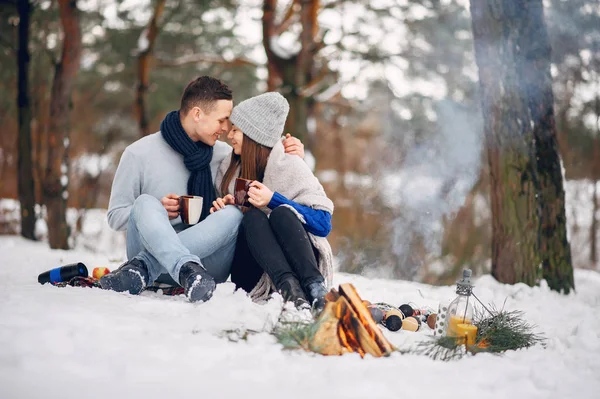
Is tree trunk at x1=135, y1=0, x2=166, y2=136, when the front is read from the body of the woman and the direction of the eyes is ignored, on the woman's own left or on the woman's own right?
on the woman's own right

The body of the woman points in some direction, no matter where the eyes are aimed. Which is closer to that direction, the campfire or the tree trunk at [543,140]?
the campfire

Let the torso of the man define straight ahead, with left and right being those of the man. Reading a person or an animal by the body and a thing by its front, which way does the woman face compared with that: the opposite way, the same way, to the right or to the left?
to the right

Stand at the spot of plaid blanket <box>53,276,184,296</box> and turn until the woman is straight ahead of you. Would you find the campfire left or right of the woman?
right

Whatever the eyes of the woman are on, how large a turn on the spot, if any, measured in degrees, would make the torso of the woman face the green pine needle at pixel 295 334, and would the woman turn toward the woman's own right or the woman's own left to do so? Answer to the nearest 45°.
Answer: approximately 45° to the woman's own left

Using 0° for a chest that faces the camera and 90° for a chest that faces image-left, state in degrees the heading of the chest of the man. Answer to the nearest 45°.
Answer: approximately 315°

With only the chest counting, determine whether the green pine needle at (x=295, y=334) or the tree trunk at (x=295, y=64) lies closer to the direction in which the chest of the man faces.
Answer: the green pine needle

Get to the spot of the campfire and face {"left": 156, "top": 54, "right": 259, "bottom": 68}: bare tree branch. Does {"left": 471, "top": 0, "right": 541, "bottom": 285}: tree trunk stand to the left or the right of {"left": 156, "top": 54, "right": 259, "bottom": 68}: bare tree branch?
right

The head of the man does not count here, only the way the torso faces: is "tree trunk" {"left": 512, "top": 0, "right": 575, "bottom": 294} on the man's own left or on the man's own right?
on the man's own left

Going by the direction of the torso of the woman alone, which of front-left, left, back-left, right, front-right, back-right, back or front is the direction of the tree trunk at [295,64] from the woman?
back-right

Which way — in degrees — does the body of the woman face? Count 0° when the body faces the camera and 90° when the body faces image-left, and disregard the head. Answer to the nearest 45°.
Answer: approximately 45°

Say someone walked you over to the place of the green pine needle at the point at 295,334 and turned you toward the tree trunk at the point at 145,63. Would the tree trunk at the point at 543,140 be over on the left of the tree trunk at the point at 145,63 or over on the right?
right
